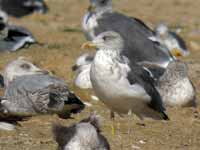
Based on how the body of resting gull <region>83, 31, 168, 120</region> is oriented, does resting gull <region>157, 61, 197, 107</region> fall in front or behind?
behind

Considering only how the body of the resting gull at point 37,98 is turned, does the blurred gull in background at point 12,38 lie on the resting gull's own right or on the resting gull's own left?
on the resting gull's own right

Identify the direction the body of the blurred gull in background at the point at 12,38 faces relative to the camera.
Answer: to the viewer's left

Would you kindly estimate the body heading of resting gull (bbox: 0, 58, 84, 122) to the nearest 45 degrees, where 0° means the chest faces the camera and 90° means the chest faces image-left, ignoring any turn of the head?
approximately 90°

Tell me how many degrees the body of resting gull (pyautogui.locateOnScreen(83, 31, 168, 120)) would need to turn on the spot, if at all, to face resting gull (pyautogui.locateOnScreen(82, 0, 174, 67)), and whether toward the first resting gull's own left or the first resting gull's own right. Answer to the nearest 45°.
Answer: approximately 135° to the first resting gull's own right

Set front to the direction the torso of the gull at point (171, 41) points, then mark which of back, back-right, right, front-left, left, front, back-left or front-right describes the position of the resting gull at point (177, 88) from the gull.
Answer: front-left

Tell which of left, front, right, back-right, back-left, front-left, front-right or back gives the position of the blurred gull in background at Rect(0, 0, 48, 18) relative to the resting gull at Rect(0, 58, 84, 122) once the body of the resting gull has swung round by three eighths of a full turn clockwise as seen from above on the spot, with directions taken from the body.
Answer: front-left
